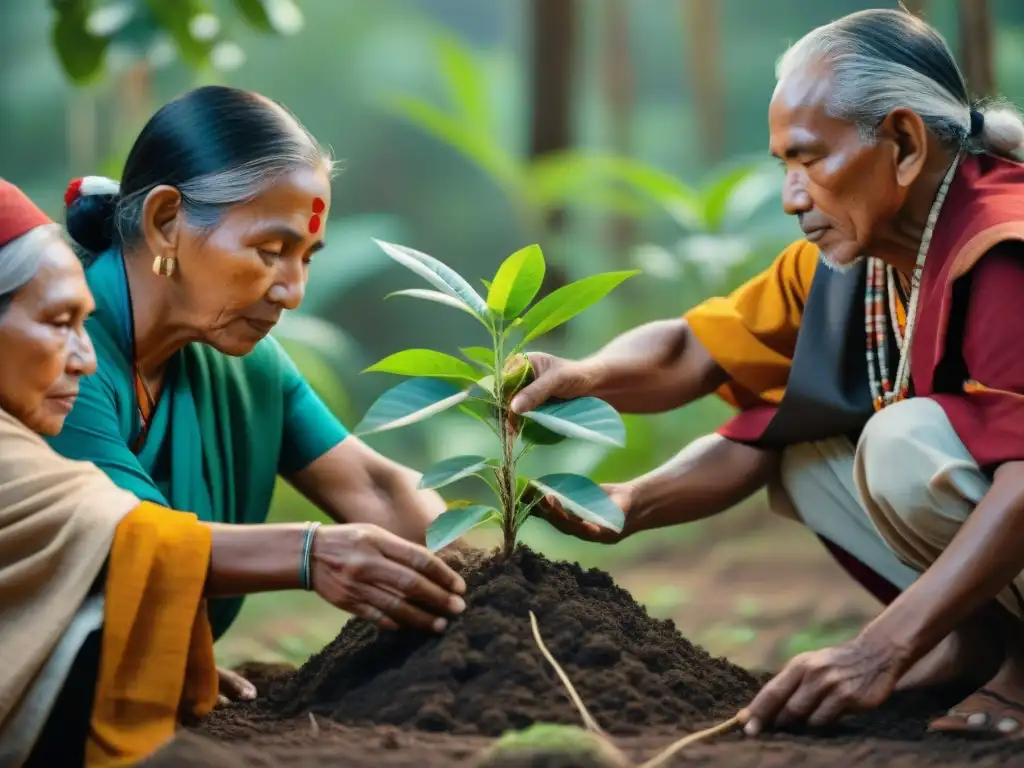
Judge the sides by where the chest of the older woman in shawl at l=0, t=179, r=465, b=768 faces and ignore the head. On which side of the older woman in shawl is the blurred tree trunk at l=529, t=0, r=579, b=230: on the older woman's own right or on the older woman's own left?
on the older woman's own left

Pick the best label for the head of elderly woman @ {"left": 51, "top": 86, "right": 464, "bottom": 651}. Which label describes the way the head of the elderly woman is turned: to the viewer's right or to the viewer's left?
to the viewer's right

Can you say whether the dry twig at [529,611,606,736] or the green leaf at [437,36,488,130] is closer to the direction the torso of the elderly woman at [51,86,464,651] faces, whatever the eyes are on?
the dry twig

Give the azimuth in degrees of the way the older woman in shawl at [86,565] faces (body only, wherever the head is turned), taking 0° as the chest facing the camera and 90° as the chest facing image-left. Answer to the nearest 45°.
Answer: approximately 270°

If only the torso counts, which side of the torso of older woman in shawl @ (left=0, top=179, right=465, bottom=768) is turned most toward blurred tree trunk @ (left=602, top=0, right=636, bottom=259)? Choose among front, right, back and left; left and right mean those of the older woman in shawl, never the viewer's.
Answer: left

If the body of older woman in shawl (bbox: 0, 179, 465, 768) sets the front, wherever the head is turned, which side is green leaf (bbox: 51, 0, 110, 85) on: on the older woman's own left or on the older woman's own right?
on the older woman's own left

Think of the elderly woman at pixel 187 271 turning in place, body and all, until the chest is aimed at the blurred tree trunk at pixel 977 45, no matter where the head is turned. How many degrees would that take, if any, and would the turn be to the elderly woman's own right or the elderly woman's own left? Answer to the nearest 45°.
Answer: approximately 90° to the elderly woman's own left

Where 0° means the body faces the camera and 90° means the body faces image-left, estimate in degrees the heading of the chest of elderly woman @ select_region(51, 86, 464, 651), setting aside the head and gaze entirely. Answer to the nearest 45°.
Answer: approximately 315°
